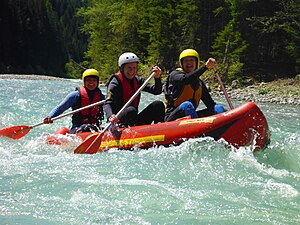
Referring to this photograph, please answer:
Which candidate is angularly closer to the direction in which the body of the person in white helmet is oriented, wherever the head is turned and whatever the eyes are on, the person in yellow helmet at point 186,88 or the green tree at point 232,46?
the person in yellow helmet
